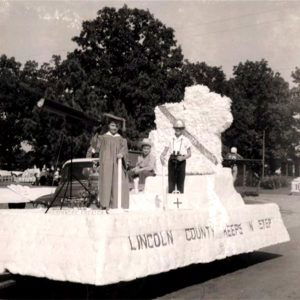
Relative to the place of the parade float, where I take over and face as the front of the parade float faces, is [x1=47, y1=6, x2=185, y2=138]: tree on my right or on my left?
on my right

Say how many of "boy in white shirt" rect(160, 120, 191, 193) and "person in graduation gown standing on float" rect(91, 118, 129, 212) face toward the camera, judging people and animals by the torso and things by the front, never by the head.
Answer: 2

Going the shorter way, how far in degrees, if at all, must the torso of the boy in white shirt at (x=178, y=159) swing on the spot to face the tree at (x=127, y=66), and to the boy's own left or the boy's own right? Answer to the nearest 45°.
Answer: approximately 180°

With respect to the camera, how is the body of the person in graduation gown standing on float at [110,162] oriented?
toward the camera

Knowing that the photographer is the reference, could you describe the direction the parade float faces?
facing the viewer and to the left of the viewer

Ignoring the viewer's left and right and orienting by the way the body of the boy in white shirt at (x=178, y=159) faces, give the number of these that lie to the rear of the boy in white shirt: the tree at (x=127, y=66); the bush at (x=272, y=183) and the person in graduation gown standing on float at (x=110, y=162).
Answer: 2

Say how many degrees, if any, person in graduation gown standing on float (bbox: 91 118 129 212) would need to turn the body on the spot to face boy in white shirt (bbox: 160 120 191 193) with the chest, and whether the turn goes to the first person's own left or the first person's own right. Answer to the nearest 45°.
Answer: approximately 135° to the first person's own left

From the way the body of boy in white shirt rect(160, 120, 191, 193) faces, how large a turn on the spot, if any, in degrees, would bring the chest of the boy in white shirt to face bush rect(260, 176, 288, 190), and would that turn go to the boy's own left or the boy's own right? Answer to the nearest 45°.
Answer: approximately 180°

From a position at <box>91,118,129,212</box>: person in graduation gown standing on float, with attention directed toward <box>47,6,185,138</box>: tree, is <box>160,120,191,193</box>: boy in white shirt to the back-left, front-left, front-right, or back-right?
front-right

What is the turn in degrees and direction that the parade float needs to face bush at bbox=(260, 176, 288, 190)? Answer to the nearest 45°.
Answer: approximately 135° to its right
